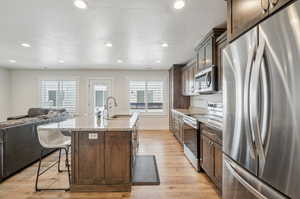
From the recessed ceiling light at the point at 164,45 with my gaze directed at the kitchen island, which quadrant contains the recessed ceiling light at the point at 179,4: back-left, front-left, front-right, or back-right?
front-left

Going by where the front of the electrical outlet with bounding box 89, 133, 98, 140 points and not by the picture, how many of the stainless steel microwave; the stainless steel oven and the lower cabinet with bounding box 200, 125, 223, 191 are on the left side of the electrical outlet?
3

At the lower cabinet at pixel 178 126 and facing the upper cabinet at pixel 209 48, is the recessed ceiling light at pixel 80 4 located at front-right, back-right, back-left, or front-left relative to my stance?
front-right

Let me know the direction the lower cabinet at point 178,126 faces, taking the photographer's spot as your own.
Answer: facing to the left of the viewer

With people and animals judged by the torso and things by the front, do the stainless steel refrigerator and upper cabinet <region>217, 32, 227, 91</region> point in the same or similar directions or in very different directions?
same or similar directions

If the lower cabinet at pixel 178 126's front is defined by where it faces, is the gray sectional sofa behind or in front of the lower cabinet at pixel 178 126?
in front

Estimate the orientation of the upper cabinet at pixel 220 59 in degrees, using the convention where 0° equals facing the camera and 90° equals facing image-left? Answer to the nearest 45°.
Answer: approximately 45°

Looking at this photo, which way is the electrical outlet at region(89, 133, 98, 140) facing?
toward the camera

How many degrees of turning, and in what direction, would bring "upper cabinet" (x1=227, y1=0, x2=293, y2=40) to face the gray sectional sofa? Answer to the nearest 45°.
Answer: approximately 45° to its right

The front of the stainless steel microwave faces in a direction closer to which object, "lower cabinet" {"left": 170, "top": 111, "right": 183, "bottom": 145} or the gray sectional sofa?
the gray sectional sofa

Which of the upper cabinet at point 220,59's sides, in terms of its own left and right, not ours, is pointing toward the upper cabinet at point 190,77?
right

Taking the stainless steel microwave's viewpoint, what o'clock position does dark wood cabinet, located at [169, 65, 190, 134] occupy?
The dark wood cabinet is roughly at 4 o'clock from the stainless steel microwave.

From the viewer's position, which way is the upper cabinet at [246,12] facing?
facing the viewer and to the left of the viewer

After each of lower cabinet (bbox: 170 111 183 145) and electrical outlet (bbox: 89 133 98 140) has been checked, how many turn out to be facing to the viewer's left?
1

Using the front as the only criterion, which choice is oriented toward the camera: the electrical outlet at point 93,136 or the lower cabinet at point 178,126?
the electrical outlet
